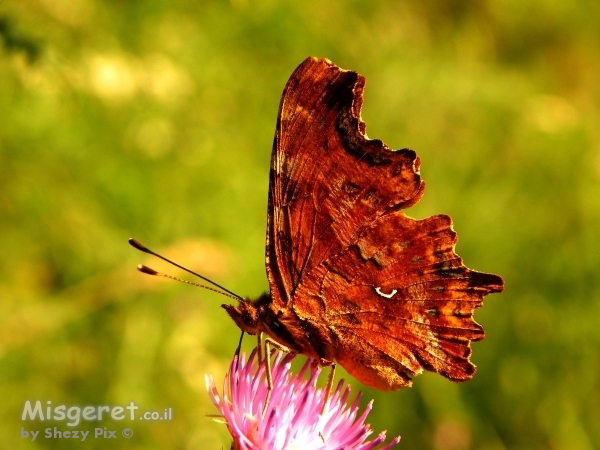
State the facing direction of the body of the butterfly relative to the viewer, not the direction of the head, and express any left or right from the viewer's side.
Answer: facing to the left of the viewer
